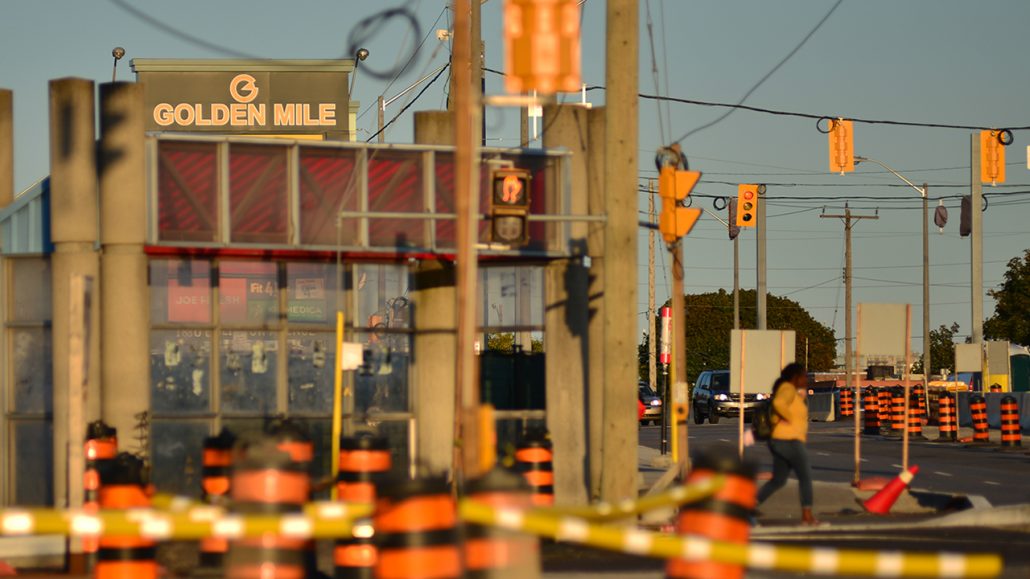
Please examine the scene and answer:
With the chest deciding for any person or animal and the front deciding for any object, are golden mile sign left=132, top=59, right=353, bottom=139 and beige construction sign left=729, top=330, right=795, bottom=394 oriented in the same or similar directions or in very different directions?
very different directions

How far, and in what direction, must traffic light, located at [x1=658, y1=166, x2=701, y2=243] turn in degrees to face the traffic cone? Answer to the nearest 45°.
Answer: approximately 45° to its left

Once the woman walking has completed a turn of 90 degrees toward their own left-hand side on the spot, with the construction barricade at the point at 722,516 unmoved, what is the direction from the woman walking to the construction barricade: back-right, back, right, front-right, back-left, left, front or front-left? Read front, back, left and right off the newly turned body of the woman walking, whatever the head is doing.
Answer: back

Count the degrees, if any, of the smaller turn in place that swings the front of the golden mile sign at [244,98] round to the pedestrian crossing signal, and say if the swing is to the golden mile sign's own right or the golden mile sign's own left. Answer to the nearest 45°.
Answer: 0° — it already faces it

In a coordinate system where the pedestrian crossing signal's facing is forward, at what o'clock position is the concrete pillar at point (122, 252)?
The concrete pillar is roughly at 3 o'clock from the pedestrian crossing signal.

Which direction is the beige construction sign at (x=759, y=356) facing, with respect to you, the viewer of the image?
facing away from the viewer
